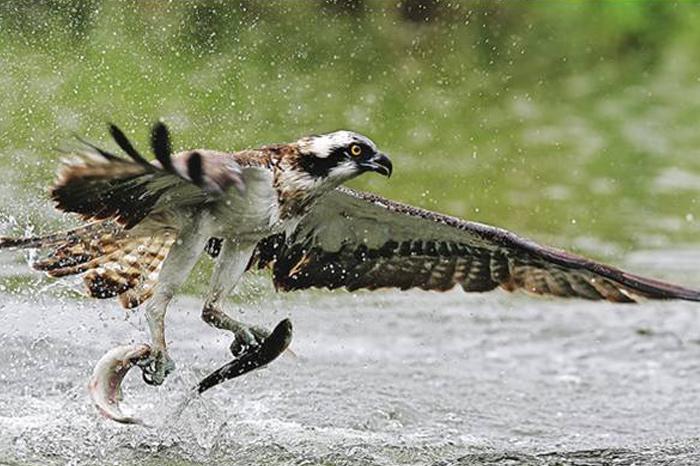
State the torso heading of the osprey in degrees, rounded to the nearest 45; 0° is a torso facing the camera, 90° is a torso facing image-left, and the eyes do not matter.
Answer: approximately 315°
